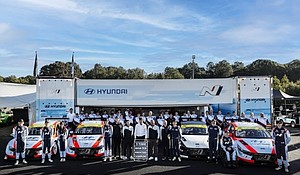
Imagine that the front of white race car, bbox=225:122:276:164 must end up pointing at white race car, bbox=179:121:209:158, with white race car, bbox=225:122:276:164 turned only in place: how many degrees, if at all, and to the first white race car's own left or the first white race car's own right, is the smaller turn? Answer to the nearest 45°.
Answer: approximately 135° to the first white race car's own right

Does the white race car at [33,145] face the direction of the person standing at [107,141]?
no

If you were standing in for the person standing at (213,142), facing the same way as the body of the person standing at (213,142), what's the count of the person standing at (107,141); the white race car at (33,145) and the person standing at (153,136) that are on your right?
3

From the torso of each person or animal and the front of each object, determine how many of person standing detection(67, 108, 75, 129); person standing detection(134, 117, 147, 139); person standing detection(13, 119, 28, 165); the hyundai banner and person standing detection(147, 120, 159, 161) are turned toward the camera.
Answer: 5

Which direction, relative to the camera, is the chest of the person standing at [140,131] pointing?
toward the camera

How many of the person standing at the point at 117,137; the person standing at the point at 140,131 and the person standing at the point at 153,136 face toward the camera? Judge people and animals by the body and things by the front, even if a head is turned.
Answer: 3

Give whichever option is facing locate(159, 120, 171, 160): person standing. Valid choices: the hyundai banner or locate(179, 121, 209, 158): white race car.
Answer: the hyundai banner

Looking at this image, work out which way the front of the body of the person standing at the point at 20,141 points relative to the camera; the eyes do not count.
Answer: toward the camera

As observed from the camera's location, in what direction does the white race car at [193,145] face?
facing the viewer

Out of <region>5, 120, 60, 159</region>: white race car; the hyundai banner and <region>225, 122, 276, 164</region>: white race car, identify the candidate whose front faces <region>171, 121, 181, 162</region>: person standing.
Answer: the hyundai banner

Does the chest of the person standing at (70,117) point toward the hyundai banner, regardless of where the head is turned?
no

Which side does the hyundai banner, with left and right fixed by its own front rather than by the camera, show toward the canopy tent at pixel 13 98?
right

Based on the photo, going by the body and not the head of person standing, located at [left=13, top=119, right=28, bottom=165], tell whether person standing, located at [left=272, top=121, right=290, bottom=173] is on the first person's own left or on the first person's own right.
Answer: on the first person's own left

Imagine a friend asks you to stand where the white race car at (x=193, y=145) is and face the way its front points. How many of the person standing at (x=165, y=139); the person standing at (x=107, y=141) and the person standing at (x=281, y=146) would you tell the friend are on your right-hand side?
2

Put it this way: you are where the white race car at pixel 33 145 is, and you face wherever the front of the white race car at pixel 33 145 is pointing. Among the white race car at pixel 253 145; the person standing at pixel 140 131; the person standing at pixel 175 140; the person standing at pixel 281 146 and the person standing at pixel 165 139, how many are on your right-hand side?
0

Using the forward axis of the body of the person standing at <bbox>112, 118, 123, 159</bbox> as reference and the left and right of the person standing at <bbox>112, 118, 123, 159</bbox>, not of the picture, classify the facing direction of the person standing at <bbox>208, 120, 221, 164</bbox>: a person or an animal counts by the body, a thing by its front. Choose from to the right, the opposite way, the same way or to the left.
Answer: the same way

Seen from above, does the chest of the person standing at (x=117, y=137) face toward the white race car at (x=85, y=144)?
no

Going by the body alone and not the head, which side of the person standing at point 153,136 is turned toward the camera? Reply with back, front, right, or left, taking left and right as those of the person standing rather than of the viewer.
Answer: front

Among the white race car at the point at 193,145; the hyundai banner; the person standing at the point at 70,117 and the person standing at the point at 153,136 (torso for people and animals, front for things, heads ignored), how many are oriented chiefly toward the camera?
4

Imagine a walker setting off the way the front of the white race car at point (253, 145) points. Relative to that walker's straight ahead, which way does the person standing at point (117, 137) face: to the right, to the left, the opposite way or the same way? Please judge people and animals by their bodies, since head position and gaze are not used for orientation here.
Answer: the same way
